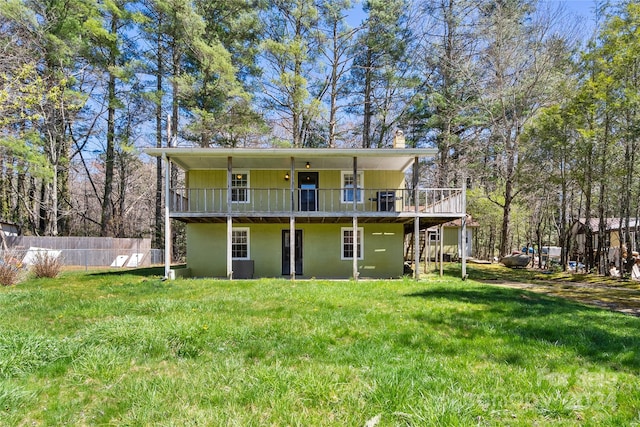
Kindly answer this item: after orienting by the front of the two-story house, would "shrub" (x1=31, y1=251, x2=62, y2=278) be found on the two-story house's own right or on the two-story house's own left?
on the two-story house's own right

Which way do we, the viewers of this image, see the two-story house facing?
facing the viewer

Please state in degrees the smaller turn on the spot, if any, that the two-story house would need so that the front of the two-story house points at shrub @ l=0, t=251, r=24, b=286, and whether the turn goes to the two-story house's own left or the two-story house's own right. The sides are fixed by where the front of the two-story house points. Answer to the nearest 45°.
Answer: approximately 45° to the two-story house's own right
